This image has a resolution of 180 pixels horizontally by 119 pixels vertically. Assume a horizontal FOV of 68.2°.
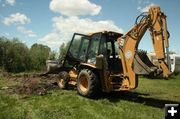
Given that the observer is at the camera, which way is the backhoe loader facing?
facing away from the viewer and to the left of the viewer

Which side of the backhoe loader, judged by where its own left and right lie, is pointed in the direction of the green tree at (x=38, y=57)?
front
